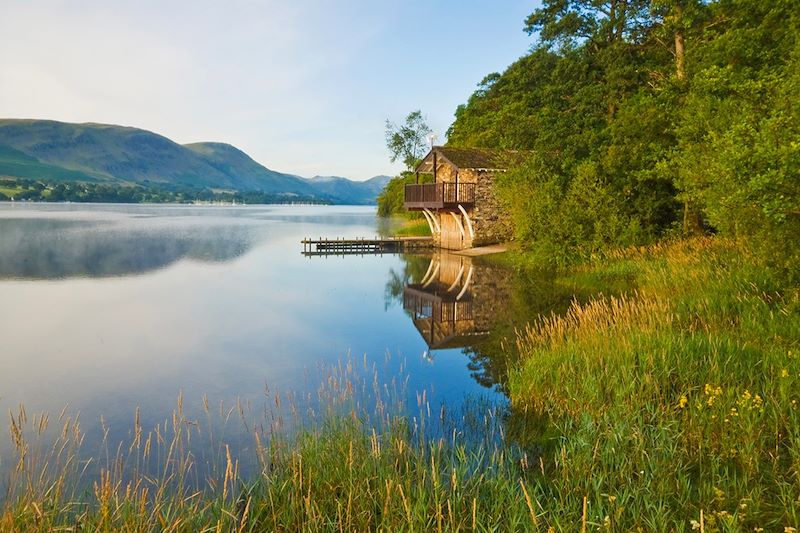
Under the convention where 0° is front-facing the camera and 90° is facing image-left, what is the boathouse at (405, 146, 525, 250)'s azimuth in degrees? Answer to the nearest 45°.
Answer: approximately 45°
